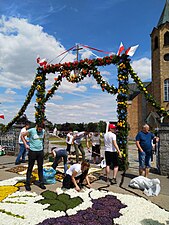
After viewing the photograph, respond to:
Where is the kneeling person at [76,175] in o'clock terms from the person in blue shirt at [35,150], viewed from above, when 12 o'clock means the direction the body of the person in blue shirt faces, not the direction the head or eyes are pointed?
The kneeling person is roughly at 11 o'clock from the person in blue shirt.

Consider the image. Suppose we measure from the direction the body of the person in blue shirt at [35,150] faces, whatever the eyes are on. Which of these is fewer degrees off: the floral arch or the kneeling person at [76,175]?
the kneeling person

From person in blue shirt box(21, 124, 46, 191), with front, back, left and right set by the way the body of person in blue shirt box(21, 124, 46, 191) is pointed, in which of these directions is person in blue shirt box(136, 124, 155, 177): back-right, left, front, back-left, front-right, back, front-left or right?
front-left

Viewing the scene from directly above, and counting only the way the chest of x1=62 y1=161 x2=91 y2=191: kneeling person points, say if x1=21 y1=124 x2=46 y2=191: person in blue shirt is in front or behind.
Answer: behind

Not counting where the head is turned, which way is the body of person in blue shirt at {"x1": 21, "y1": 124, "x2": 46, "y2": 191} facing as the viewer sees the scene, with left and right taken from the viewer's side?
facing the viewer and to the right of the viewer

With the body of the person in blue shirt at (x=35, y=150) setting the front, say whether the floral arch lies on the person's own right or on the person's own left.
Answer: on the person's own left

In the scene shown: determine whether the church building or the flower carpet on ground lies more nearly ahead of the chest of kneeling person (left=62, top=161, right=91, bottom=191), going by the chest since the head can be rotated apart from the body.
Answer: the flower carpet on ground
